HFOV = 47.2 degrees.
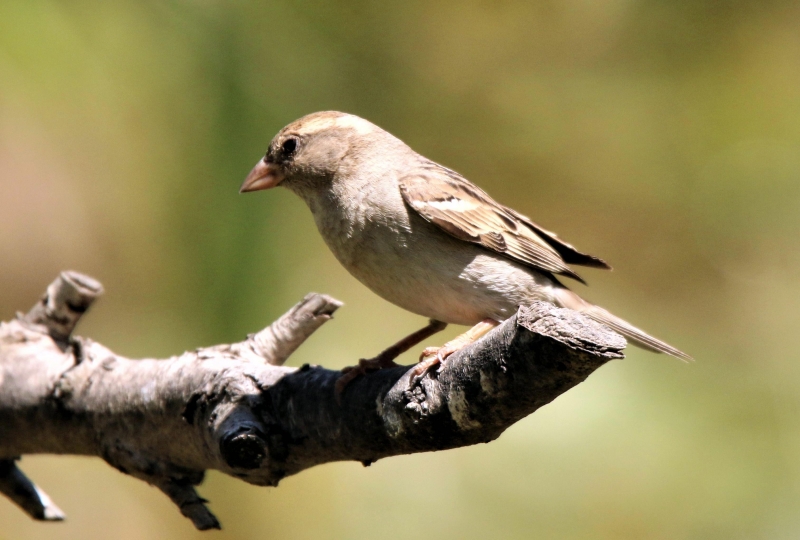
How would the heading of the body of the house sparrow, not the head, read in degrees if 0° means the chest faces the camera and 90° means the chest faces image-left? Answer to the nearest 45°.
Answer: approximately 90°
